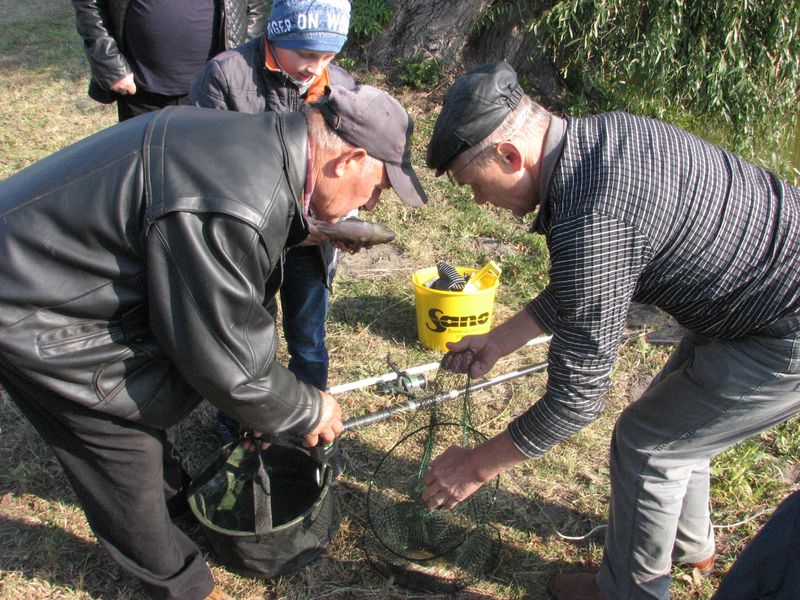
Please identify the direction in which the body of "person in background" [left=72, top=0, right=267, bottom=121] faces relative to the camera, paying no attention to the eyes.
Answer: toward the camera

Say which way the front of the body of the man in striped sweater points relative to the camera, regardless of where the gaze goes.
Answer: to the viewer's left

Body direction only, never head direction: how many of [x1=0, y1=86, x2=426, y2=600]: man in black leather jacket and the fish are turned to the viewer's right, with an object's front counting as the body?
2

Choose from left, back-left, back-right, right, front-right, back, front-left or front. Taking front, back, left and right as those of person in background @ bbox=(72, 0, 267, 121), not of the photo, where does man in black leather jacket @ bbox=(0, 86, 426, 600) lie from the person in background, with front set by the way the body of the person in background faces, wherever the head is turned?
front

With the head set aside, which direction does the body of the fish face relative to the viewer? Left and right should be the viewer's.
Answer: facing to the right of the viewer

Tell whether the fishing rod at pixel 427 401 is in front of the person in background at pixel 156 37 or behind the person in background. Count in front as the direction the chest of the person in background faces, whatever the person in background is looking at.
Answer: in front

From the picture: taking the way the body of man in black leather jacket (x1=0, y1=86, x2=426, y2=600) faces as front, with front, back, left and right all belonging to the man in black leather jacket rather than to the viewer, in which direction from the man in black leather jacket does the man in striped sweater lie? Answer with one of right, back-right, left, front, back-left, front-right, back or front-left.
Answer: front

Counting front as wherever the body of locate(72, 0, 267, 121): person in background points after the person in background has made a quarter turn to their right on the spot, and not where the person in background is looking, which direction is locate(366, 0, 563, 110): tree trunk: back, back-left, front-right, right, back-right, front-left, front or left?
back-right

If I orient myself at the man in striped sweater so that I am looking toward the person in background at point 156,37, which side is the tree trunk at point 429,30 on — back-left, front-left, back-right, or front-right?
front-right

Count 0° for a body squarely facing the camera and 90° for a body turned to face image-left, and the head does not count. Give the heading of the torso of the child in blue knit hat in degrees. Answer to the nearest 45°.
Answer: approximately 315°

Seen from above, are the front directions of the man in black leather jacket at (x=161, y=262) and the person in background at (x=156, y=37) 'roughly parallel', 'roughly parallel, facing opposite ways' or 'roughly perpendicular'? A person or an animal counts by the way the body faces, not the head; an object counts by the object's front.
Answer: roughly perpendicular

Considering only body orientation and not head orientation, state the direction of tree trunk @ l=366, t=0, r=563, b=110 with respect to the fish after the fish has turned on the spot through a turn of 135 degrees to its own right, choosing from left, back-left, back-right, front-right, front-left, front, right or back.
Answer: back-right

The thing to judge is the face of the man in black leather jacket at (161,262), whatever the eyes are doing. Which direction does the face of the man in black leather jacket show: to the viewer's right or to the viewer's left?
to the viewer's right

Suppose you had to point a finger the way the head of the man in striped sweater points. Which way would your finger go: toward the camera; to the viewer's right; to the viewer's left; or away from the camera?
to the viewer's left

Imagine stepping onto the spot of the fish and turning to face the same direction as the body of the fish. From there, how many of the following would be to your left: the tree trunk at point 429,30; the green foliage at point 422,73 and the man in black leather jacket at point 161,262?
2

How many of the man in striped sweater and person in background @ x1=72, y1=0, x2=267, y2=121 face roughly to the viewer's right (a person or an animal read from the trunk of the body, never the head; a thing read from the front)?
0
